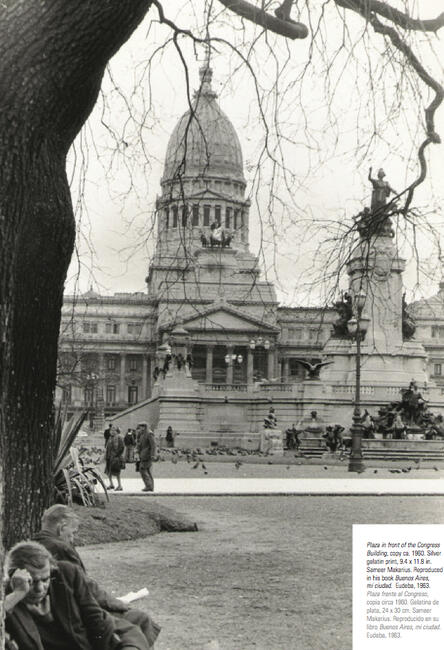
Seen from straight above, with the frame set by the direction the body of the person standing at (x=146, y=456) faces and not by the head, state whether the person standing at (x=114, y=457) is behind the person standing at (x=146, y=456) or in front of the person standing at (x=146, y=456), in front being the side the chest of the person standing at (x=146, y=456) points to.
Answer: in front

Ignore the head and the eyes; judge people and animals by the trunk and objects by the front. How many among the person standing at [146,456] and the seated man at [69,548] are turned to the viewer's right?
1

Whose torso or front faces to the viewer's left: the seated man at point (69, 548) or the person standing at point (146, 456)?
the person standing

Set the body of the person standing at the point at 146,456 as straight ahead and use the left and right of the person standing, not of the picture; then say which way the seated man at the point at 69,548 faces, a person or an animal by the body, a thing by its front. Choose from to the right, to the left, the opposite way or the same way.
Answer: the opposite way

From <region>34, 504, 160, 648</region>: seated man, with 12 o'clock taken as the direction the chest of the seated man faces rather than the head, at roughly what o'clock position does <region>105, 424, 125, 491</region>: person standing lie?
The person standing is roughly at 9 o'clock from the seated man.

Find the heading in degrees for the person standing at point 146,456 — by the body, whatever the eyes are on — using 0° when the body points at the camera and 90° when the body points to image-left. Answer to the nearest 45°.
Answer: approximately 90°

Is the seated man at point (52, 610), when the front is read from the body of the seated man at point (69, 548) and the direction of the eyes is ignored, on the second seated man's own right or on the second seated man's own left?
on the second seated man's own right

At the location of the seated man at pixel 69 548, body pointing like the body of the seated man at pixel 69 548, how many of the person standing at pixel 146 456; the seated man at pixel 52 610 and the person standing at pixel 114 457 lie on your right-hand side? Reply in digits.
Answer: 1

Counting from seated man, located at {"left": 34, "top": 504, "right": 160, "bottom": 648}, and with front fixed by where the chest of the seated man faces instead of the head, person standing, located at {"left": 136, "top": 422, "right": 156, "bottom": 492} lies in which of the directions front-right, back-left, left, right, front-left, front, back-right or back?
left

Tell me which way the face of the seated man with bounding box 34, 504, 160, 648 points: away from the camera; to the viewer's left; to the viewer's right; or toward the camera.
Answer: to the viewer's right

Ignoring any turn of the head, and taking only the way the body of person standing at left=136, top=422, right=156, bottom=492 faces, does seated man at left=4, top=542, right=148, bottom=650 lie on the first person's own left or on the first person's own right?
on the first person's own left

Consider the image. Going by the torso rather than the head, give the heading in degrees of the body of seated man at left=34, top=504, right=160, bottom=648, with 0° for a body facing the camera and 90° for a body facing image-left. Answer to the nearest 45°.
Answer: approximately 270°
